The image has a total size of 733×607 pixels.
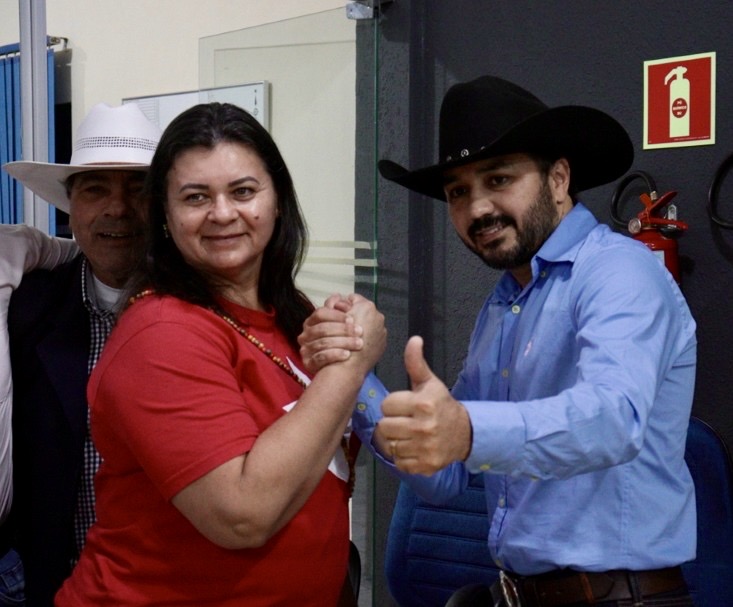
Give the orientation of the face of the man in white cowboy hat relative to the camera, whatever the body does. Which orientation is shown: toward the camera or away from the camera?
toward the camera

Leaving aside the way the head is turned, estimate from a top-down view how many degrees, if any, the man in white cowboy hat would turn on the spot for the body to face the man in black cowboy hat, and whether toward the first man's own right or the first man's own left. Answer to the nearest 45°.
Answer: approximately 45° to the first man's own left

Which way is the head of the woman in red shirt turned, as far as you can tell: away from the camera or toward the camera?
toward the camera

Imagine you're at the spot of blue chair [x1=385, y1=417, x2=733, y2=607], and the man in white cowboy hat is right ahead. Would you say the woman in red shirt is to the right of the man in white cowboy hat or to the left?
left

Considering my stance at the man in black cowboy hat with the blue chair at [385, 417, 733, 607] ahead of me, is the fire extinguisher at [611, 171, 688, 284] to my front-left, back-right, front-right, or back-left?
front-right

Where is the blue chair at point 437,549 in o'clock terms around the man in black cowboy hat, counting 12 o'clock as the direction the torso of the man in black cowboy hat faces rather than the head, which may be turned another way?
The blue chair is roughly at 4 o'clock from the man in black cowboy hat.

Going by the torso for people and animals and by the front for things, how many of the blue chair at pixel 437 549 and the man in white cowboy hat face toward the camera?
2

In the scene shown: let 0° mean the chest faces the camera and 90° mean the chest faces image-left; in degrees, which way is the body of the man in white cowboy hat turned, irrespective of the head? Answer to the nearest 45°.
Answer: approximately 0°

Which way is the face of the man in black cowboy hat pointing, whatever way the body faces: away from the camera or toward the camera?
toward the camera

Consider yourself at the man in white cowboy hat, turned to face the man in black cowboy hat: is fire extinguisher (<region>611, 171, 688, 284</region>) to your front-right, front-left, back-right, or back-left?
front-left

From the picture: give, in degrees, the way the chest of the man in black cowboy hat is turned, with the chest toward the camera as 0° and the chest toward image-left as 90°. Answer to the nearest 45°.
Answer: approximately 45°

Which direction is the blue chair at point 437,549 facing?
toward the camera
